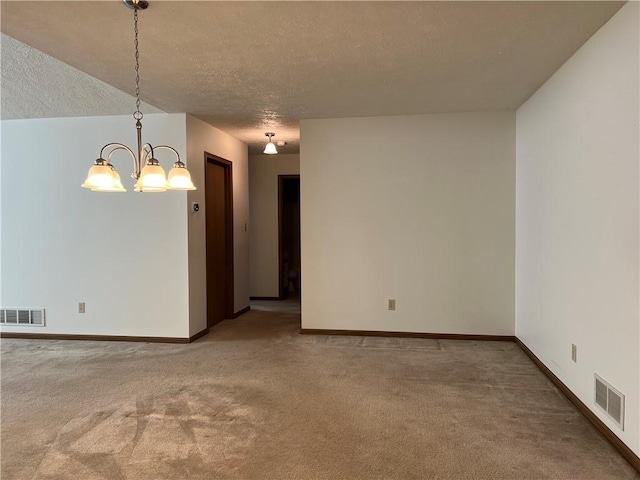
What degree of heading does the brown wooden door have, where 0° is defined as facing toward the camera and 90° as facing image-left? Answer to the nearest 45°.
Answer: approximately 270°
